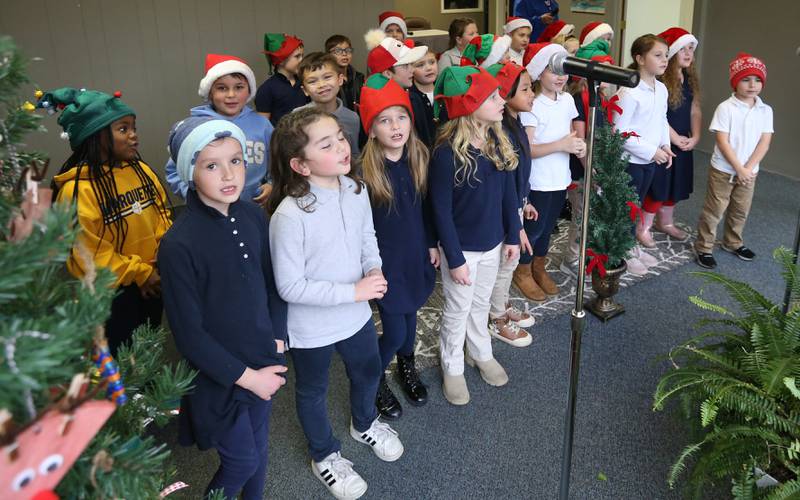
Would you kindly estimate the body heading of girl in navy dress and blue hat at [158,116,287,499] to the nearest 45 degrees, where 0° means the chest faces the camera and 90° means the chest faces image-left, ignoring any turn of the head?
approximately 315°

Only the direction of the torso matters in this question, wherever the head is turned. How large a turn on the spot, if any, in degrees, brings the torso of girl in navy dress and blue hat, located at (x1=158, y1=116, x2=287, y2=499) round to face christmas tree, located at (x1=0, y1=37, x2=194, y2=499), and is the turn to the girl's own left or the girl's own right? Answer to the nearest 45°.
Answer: approximately 45° to the girl's own right

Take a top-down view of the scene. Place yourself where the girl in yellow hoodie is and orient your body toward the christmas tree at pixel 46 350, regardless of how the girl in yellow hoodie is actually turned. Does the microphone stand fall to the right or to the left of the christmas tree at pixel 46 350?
left

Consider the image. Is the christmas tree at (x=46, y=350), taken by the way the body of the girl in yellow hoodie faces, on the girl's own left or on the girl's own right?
on the girl's own right

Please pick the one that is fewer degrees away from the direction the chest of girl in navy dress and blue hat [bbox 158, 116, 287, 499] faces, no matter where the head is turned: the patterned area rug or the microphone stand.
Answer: the microphone stand

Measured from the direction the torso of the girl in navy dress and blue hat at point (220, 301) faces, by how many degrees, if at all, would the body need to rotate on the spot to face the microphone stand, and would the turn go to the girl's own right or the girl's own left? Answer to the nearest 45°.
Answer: approximately 45° to the girl's own left

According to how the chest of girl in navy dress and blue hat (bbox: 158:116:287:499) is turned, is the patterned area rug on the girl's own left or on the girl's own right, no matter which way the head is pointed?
on the girl's own left
